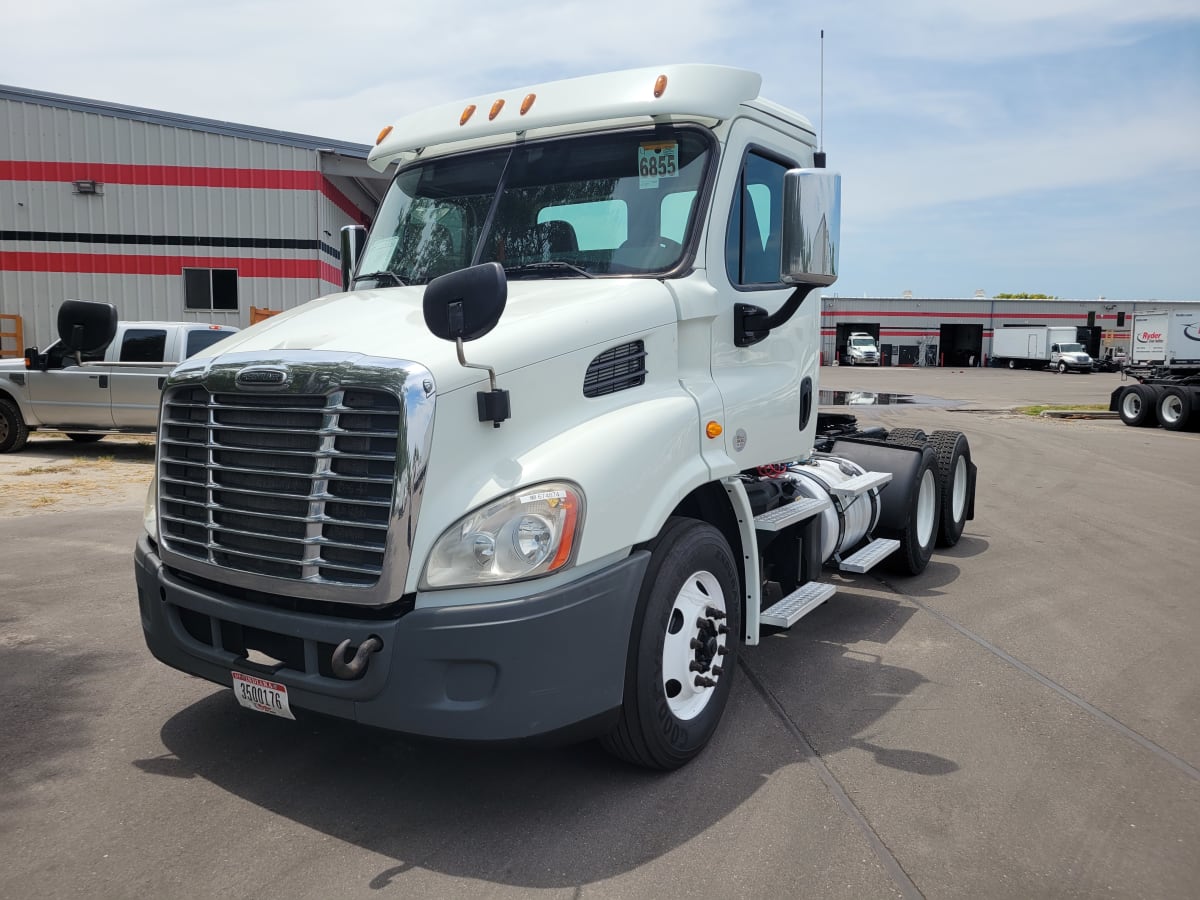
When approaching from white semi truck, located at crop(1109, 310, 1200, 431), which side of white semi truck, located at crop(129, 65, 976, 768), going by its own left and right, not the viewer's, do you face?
back

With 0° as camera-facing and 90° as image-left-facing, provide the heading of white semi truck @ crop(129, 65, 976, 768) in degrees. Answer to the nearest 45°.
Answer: approximately 45°

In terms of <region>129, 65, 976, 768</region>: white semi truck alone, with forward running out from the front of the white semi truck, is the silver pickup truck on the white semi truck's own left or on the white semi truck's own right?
on the white semi truck's own right

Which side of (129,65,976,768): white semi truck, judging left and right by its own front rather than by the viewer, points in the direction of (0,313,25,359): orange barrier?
right
